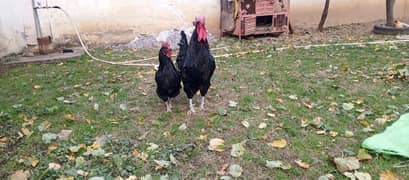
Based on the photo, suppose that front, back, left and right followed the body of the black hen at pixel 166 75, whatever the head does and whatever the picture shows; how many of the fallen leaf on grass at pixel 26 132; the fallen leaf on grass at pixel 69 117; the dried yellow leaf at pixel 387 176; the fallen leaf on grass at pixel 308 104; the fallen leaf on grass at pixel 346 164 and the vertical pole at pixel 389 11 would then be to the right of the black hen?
2

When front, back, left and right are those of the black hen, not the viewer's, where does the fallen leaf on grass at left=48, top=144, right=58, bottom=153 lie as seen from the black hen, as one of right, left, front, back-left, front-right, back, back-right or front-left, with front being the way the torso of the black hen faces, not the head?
front-right

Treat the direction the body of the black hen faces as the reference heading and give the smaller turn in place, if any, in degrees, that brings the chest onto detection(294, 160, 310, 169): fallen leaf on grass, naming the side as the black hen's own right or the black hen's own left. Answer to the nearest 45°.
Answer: approximately 45° to the black hen's own left

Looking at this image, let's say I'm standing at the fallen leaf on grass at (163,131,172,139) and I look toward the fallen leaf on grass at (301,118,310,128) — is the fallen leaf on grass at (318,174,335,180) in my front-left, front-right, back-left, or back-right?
front-right

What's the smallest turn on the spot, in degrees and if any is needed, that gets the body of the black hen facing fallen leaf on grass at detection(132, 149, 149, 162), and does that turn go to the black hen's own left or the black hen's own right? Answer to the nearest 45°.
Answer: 0° — it already faces it

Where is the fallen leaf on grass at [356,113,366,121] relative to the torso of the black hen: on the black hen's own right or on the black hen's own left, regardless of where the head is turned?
on the black hen's own left

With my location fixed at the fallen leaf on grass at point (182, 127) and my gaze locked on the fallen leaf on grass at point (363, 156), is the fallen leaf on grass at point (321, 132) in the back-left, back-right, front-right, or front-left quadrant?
front-left

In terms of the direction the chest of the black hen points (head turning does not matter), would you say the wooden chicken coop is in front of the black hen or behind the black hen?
behind

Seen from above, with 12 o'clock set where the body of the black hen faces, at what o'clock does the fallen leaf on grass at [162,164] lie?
The fallen leaf on grass is roughly at 12 o'clock from the black hen.

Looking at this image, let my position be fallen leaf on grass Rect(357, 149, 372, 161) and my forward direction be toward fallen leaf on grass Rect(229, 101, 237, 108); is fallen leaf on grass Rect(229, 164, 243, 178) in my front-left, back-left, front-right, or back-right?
front-left

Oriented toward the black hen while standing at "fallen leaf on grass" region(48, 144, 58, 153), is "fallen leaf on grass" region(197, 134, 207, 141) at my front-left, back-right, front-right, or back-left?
front-right

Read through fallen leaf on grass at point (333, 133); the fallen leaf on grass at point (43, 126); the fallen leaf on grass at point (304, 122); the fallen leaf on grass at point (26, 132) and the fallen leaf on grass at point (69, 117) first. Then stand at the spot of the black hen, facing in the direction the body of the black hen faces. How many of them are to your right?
3

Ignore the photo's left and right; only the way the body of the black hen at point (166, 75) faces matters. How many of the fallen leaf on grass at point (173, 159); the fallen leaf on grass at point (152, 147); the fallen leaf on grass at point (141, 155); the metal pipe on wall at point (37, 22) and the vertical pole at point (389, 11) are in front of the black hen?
3
